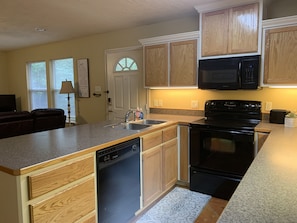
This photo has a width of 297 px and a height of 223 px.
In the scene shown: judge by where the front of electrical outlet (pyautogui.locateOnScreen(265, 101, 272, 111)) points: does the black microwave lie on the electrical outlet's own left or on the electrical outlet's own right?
on the electrical outlet's own right

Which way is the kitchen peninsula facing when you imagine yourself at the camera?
facing the viewer and to the right of the viewer

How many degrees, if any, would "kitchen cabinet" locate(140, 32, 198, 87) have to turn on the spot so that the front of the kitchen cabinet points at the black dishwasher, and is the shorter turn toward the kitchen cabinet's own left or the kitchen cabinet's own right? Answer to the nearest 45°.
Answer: approximately 45° to the kitchen cabinet's own left

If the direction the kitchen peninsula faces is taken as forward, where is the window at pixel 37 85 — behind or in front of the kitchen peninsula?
behind

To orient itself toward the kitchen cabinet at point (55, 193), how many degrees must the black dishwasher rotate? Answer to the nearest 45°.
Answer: approximately 90° to its right

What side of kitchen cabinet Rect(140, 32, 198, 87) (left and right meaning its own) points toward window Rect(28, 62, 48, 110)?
right

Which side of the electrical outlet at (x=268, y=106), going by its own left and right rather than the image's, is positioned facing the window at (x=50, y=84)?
right

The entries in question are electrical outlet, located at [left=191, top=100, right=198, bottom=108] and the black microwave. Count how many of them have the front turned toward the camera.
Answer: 2

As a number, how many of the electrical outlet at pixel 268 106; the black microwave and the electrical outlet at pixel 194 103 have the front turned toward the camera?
3

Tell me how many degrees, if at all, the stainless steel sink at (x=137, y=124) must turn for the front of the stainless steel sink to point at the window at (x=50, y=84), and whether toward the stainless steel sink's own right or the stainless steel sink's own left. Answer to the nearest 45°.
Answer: approximately 180°

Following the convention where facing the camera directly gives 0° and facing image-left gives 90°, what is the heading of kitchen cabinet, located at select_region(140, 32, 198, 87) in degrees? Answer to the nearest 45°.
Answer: approximately 45°

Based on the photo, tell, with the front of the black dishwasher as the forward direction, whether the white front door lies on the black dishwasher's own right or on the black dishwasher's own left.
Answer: on the black dishwasher's own left

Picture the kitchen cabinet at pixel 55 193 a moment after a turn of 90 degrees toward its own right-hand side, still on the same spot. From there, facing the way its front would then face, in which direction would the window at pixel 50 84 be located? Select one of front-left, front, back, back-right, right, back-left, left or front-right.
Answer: back-right
